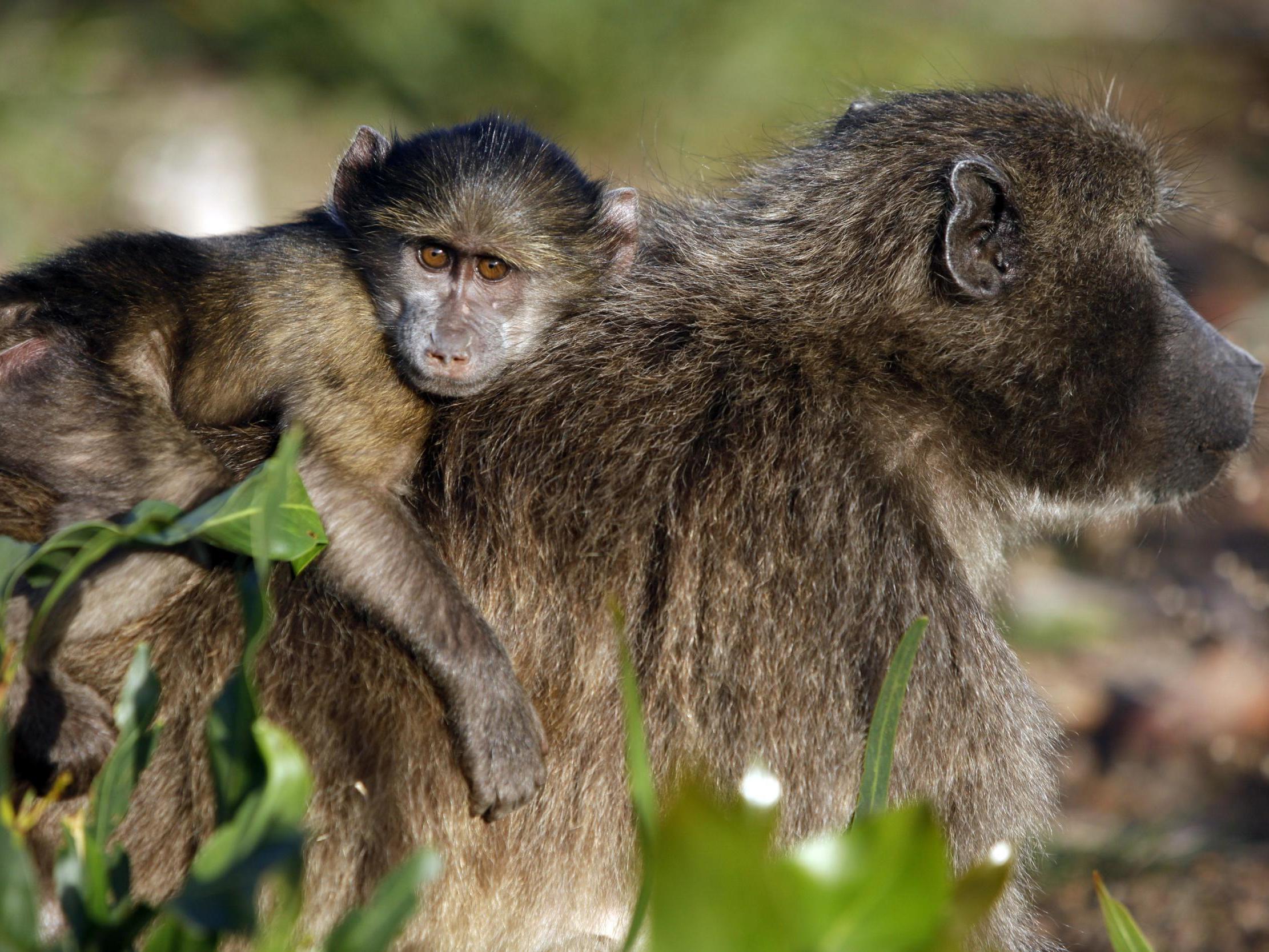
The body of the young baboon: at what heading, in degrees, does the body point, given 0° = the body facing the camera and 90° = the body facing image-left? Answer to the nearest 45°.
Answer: approximately 270°

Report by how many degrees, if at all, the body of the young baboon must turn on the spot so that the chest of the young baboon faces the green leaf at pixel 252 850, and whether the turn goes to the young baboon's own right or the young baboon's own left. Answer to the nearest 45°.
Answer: approximately 90° to the young baboon's own right

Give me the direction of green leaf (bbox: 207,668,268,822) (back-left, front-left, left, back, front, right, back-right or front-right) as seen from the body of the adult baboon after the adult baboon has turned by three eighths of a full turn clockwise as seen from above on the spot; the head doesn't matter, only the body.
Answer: front

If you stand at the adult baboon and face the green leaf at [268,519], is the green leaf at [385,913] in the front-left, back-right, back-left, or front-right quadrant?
front-left

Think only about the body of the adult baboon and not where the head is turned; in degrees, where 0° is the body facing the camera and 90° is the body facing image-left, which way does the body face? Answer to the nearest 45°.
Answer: approximately 270°

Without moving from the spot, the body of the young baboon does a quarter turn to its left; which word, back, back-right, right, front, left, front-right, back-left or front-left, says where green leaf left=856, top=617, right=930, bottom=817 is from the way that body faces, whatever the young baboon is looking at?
back-right

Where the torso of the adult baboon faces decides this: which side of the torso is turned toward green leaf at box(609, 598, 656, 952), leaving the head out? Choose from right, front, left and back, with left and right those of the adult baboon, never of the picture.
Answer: right

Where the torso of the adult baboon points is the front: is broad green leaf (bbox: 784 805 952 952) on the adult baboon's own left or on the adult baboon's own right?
on the adult baboon's own right

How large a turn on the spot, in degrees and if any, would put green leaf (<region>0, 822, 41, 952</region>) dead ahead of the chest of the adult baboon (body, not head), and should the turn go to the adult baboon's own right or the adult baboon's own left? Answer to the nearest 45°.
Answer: approximately 135° to the adult baboon's own right
